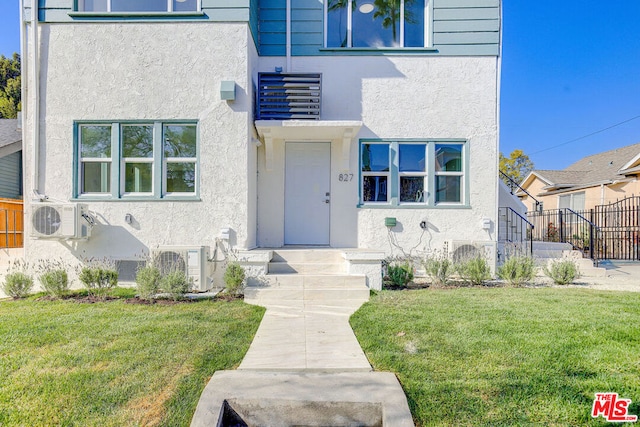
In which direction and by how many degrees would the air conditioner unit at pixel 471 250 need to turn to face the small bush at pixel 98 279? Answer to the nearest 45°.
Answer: approximately 45° to its right

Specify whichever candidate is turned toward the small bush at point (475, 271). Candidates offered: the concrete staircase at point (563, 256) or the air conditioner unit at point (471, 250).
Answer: the air conditioner unit

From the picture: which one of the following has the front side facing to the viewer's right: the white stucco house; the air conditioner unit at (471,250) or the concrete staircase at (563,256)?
the concrete staircase

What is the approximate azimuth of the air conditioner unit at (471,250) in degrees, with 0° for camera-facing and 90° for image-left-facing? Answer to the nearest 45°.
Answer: approximately 0°

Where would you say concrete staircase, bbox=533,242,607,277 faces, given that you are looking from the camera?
facing to the right of the viewer

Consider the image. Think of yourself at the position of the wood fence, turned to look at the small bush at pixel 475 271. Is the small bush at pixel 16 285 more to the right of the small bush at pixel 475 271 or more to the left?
right

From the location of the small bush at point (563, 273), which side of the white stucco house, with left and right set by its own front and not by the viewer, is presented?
left

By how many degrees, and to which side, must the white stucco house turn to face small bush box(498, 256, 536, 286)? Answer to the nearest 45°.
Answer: approximately 90° to its left

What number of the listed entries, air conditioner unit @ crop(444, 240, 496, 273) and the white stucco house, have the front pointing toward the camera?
2

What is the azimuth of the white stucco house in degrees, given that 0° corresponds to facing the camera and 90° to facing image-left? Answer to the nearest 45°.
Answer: approximately 0°

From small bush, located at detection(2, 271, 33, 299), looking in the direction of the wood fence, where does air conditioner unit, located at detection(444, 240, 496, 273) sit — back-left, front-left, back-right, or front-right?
back-right
